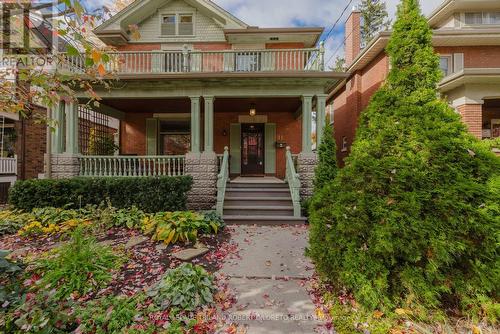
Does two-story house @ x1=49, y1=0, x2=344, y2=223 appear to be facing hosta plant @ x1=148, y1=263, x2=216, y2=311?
yes

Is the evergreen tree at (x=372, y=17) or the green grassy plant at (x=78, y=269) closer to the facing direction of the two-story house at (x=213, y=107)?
the green grassy plant

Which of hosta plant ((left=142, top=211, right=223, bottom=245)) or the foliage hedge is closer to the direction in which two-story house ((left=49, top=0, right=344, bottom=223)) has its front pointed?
the hosta plant

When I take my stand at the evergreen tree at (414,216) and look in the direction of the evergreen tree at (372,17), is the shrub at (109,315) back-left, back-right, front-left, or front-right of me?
back-left

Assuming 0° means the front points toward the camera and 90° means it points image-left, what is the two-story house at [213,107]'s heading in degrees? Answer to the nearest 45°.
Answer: approximately 0°

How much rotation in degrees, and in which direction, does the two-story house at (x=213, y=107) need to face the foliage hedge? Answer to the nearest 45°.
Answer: approximately 45° to its right

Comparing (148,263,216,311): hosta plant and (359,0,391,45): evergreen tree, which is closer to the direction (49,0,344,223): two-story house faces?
the hosta plant

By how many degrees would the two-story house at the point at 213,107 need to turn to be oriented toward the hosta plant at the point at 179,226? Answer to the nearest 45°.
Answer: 0° — it already faces it

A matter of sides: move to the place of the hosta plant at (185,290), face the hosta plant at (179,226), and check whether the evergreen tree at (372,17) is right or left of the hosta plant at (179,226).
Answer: right
